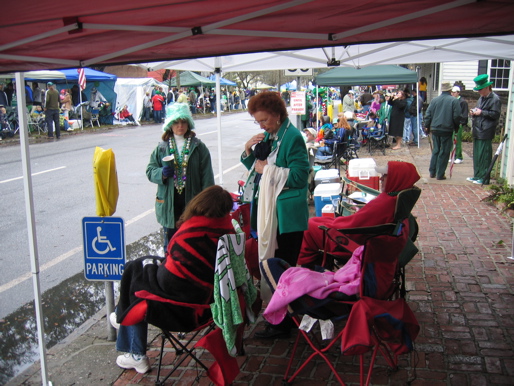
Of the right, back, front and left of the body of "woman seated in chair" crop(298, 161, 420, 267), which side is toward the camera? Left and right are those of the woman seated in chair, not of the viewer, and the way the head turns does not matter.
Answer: left

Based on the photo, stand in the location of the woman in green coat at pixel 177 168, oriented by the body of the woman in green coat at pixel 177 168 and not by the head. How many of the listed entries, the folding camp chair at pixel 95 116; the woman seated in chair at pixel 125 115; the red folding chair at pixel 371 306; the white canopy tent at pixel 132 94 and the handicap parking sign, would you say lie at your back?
3

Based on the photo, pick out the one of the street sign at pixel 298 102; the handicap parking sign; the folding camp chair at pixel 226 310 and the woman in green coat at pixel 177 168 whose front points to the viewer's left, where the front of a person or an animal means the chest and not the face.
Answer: the folding camp chair

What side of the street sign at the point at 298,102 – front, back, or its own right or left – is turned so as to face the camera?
front

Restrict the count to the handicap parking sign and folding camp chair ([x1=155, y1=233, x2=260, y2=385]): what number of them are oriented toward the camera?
1

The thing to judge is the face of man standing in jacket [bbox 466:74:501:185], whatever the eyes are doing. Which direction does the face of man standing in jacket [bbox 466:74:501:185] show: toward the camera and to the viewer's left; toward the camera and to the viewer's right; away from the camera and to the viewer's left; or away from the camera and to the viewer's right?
toward the camera and to the viewer's left

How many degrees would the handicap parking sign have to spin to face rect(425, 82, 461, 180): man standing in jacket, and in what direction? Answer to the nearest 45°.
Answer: approximately 135° to its left

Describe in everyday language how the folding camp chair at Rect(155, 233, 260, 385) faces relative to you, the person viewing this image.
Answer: facing to the left of the viewer

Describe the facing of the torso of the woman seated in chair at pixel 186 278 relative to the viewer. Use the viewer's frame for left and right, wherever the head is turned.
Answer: facing to the left of the viewer

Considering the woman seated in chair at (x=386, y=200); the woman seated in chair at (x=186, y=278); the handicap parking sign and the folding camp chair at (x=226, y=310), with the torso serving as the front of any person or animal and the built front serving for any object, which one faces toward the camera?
the handicap parking sign

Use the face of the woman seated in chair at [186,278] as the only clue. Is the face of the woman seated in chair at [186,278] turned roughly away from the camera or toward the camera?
away from the camera

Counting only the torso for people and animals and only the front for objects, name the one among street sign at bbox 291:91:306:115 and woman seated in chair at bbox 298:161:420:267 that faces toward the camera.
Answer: the street sign

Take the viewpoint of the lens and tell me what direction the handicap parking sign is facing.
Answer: facing the viewer
